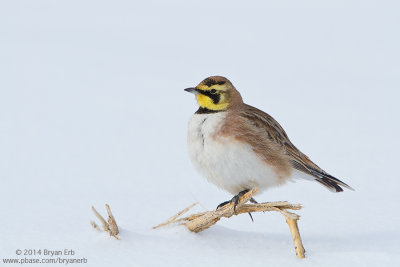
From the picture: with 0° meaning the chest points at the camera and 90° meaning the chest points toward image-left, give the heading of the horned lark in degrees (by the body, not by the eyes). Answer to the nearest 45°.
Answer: approximately 90°
